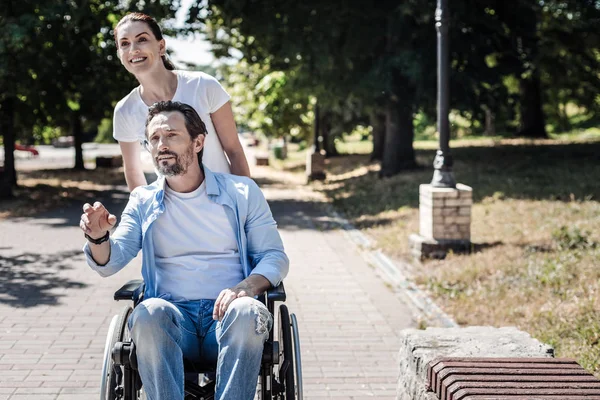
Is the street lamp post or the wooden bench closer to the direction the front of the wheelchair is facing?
the wooden bench

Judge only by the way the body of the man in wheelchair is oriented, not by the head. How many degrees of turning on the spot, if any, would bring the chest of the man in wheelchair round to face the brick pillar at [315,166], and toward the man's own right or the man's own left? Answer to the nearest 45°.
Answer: approximately 180°

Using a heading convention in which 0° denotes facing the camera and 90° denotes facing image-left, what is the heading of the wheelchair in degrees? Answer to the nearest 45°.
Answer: approximately 0°

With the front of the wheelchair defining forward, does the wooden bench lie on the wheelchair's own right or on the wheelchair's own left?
on the wheelchair's own left

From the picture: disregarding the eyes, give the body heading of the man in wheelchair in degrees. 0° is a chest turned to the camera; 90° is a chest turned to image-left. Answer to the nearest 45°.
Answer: approximately 0°

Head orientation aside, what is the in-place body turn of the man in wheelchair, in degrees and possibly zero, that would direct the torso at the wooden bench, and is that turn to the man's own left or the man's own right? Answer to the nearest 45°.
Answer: approximately 90° to the man's own left
